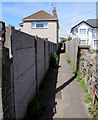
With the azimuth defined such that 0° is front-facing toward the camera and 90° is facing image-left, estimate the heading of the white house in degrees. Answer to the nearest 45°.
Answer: approximately 0°

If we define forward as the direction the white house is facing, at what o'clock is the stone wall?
The stone wall is roughly at 12 o'clock from the white house.
